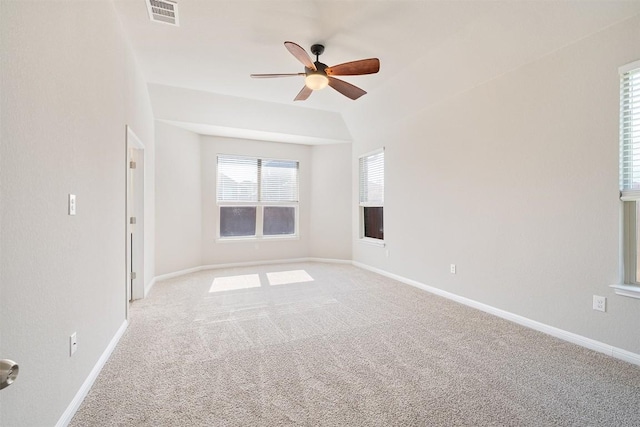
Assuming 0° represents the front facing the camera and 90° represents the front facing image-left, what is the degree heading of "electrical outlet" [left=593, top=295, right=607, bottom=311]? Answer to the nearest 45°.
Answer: approximately 45°

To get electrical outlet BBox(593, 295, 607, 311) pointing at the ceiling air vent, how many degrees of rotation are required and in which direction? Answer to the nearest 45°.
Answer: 0° — it already faces it

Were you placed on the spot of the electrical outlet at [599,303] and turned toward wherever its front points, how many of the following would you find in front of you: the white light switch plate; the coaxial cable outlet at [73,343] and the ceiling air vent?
3

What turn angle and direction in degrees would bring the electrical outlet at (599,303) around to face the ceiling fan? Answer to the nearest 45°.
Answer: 0° — it already faces it

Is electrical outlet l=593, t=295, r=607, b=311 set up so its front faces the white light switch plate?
yes

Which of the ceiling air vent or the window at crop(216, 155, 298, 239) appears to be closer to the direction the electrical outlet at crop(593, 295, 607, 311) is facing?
the ceiling air vent

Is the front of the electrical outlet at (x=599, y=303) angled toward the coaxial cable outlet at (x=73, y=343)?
yes

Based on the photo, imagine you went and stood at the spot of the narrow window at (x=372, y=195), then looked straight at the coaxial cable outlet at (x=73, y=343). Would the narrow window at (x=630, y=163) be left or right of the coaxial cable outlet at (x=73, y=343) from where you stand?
left

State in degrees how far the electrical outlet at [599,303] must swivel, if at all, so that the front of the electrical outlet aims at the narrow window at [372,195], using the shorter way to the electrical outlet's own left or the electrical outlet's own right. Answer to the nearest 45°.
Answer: approximately 90° to the electrical outlet's own right
